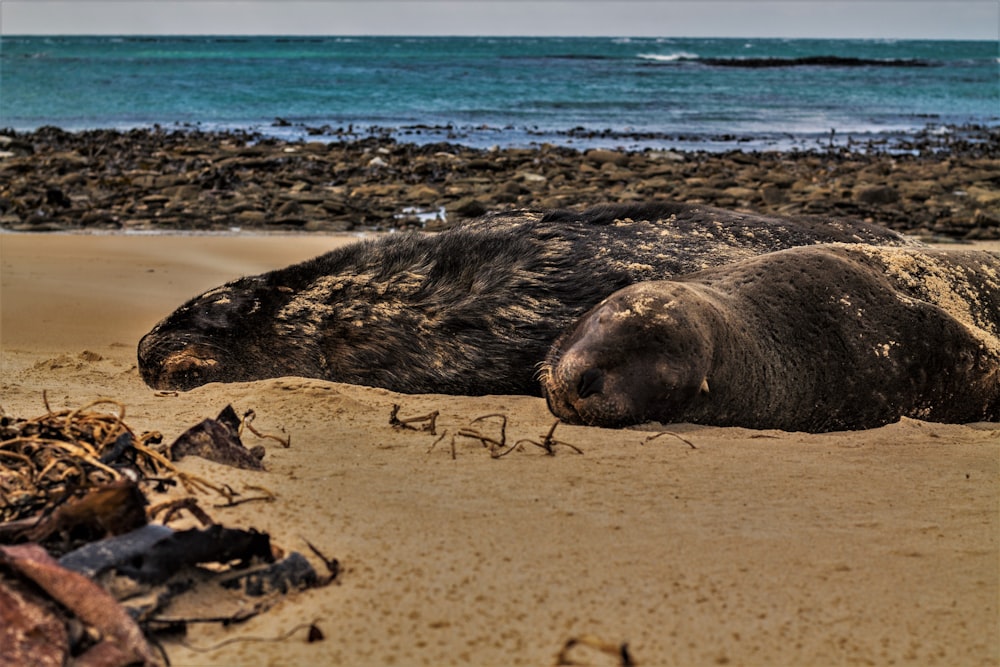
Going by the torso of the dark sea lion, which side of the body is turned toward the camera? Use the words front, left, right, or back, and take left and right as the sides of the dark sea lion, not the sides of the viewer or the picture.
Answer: left

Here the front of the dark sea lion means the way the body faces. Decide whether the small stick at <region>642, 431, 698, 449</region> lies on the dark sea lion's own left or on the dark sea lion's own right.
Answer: on the dark sea lion's own left
